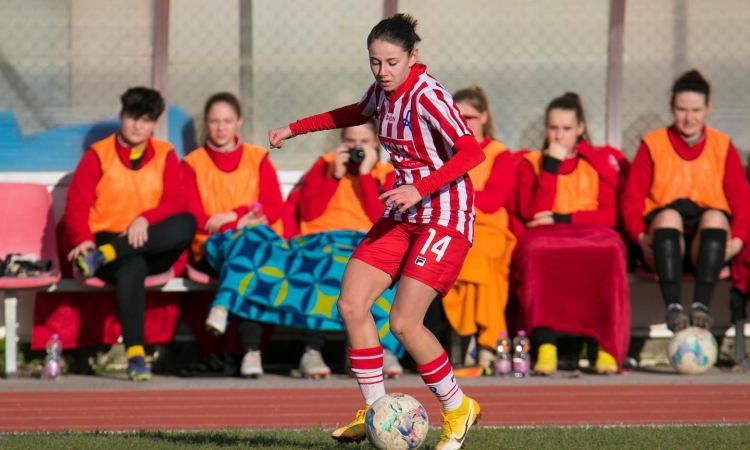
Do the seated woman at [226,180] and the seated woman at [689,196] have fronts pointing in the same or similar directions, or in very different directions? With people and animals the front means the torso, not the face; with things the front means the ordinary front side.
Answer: same or similar directions

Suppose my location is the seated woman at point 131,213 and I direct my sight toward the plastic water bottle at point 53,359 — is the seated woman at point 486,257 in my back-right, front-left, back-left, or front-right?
back-left

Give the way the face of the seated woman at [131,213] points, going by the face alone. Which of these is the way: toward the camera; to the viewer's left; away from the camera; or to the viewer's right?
toward the camera

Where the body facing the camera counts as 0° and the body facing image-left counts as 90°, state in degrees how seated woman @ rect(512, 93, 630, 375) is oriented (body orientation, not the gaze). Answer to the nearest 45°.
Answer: approximately 0°

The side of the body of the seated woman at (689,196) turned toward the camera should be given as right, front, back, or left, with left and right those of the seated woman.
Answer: front

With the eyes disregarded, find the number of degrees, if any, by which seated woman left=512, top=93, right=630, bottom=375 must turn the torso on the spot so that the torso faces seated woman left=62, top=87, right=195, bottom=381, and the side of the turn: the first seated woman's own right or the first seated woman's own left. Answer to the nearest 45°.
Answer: approximately 90° to the first seated woman's own right

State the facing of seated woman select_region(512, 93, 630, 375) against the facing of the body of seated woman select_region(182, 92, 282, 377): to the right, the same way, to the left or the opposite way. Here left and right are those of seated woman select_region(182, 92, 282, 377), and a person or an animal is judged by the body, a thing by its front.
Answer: the same way

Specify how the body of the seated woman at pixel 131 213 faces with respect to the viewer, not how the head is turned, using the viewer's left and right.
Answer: facing the viewer

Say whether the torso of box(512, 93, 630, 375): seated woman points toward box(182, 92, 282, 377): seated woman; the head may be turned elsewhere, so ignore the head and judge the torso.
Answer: no

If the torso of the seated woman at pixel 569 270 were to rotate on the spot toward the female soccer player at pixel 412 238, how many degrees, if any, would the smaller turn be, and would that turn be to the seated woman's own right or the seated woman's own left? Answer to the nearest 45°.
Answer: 0° — they already face them

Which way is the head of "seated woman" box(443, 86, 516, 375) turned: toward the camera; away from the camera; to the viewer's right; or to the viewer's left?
toward the camera

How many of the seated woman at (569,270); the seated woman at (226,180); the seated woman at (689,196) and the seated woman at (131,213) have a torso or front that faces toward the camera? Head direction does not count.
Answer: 4

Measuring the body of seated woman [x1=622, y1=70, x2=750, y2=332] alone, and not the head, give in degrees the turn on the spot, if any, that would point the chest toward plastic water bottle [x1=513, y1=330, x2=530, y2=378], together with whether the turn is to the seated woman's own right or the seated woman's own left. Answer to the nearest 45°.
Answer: approximately 45° to the seated woman's own right

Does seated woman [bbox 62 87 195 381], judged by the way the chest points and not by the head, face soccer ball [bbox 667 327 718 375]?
no
